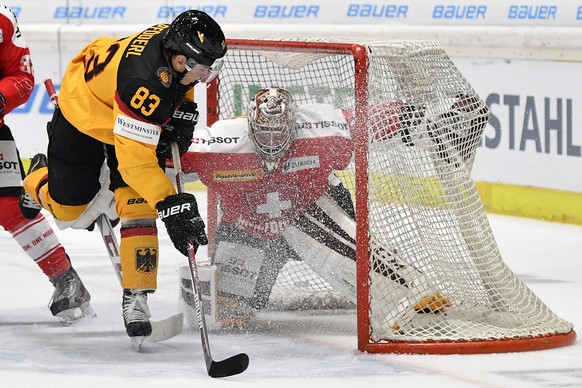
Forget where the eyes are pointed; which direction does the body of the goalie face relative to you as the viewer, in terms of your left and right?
facing the viewer

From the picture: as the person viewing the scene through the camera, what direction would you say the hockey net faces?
facing the viewer and to the left of the viewer

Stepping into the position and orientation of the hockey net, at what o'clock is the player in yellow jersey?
The player in yellow jersey is roughly at 1 o'clock from the hockey net.

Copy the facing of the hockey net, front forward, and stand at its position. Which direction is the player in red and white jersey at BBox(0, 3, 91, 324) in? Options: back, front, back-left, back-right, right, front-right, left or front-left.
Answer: front-right

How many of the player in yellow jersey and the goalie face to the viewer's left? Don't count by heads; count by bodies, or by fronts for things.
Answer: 0

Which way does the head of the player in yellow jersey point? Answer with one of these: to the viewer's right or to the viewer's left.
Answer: to the viewer's right
